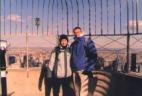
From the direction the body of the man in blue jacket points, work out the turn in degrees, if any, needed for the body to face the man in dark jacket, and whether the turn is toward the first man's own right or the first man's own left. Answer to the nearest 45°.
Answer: approximately 90° to the first man's own right

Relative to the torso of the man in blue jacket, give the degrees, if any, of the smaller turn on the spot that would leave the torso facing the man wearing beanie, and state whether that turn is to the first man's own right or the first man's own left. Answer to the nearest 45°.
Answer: approximately 45° to the first man's own right

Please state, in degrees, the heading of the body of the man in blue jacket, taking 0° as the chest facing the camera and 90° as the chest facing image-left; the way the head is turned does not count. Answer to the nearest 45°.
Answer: approximately 45°
